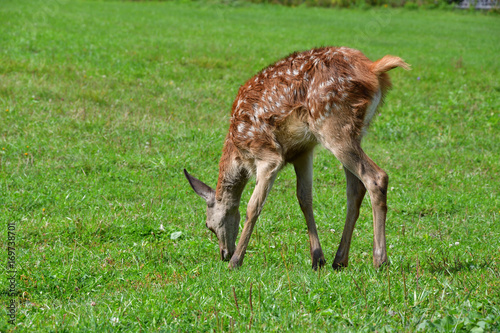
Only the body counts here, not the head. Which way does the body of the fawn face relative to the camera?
to the viewer's left
